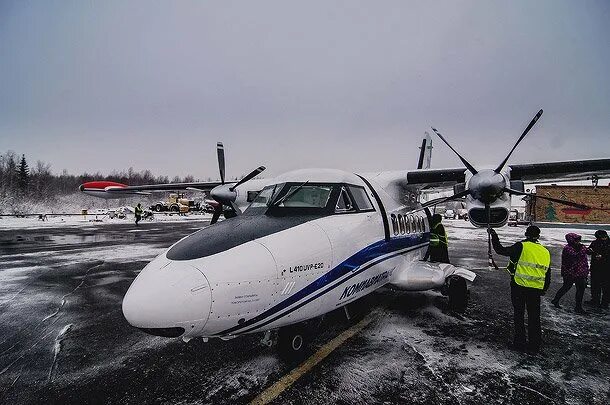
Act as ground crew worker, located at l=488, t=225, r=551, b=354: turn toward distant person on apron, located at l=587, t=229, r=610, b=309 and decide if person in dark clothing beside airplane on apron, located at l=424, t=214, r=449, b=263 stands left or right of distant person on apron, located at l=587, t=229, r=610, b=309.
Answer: left

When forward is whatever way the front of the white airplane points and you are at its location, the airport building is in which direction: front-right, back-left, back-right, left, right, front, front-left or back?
back

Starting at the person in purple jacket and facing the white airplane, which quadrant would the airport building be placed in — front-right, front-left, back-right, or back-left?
back-right

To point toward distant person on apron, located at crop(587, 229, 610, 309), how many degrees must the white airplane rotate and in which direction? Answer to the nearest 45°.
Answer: approximately 180°

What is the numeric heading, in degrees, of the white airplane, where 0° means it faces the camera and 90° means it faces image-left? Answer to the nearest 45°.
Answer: approximately 45°
